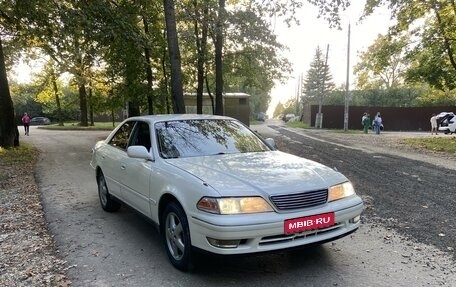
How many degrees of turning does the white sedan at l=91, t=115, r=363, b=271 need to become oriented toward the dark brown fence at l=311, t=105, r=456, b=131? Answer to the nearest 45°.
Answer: approximately 90° to its left

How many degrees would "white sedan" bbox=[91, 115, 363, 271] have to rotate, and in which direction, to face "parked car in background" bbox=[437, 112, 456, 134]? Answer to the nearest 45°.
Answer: approximately 90° to its left

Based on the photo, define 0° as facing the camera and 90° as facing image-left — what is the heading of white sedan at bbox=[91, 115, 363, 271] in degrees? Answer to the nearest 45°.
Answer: approximately 315°
